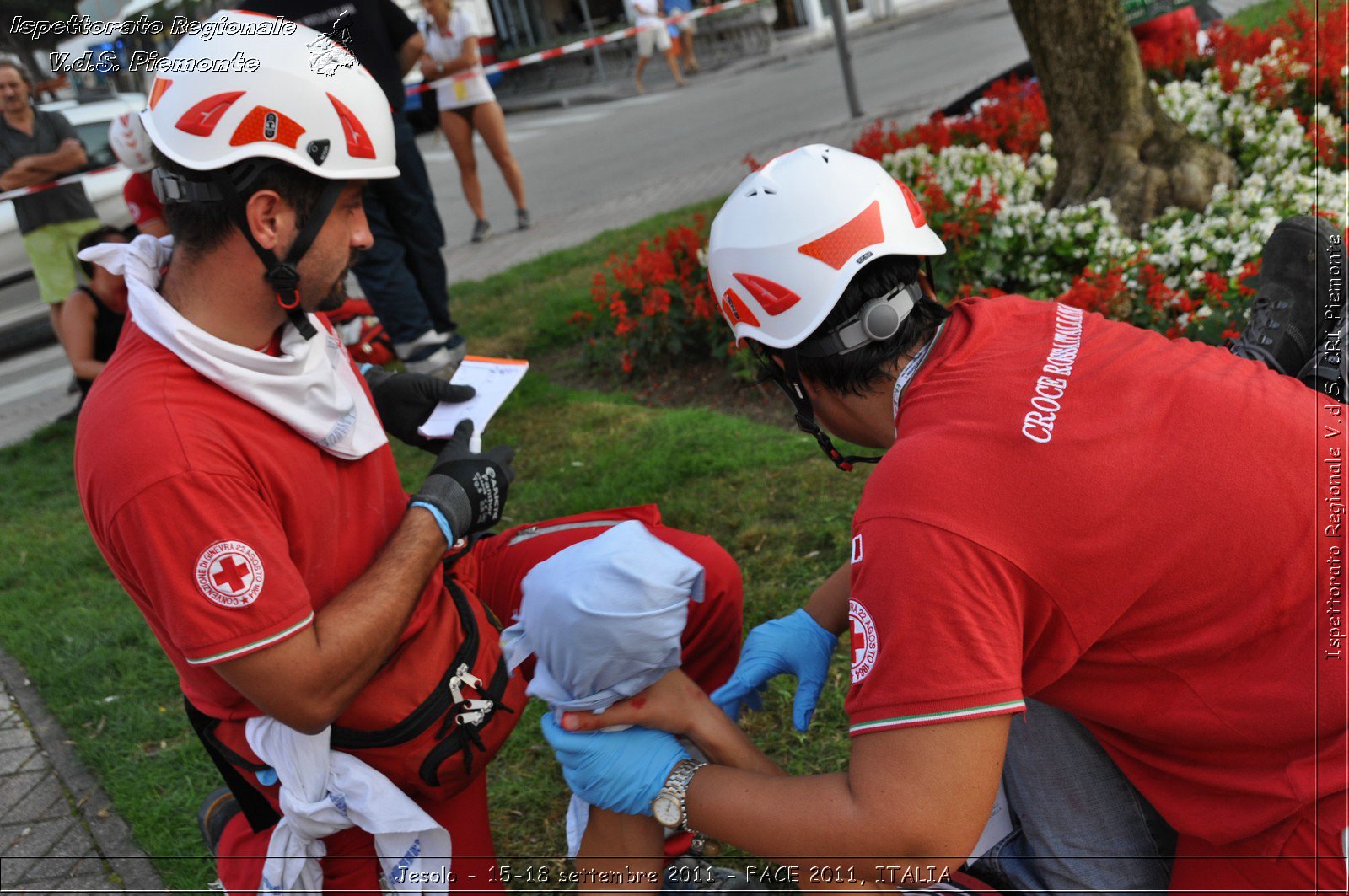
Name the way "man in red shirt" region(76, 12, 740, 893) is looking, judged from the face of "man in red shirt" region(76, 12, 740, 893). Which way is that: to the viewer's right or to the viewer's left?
to the viewer's right

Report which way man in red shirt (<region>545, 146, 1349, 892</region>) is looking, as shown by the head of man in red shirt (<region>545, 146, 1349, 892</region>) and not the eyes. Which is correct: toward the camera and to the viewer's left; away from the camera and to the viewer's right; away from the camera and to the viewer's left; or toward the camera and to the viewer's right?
away from the camera and to the viewer's left

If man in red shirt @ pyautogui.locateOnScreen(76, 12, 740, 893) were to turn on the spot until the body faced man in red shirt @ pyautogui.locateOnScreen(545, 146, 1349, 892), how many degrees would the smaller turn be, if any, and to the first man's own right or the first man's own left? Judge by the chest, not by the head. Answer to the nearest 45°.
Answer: approximately 45° to the first man's own right

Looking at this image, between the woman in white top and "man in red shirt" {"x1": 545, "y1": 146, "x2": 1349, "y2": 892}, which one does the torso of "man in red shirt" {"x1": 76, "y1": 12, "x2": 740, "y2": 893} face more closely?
the man in red shirt

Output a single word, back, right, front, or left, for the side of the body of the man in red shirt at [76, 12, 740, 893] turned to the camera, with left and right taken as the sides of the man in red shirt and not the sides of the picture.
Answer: right

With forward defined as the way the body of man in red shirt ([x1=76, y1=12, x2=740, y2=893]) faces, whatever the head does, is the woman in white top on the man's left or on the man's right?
on the man's left

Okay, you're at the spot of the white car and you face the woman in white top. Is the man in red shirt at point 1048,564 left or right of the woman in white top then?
right
